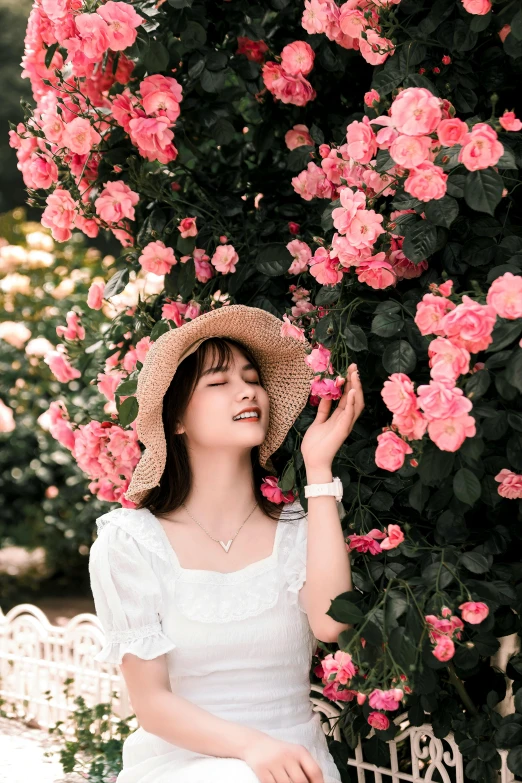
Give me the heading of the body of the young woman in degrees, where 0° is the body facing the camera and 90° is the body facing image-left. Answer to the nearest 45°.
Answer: approximately 315°

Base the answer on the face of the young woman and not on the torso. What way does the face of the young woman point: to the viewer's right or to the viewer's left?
to the viewer's right
